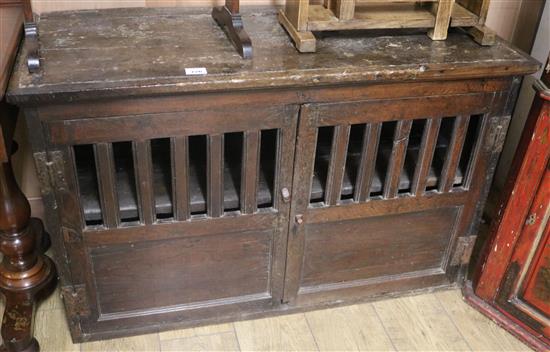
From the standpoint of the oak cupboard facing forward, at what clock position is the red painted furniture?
The red painted furniture is roughly at 9 o'clock from the oak cupboard.

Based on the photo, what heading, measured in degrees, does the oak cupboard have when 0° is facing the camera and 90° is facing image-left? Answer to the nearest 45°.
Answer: approximately 0°
